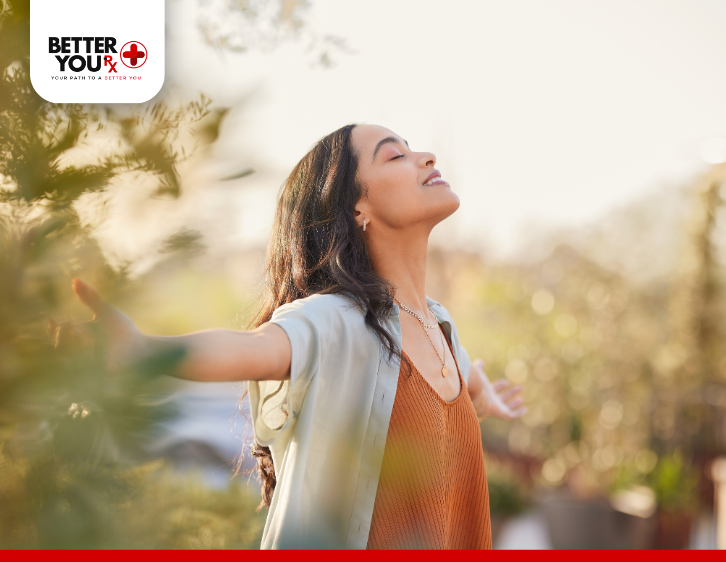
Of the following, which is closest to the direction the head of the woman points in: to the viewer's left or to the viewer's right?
to the viewer's right

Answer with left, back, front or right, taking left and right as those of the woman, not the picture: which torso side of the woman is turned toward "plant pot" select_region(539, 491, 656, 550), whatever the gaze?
left

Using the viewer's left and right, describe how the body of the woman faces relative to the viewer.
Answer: facing the viewer and to the right of the viewer
